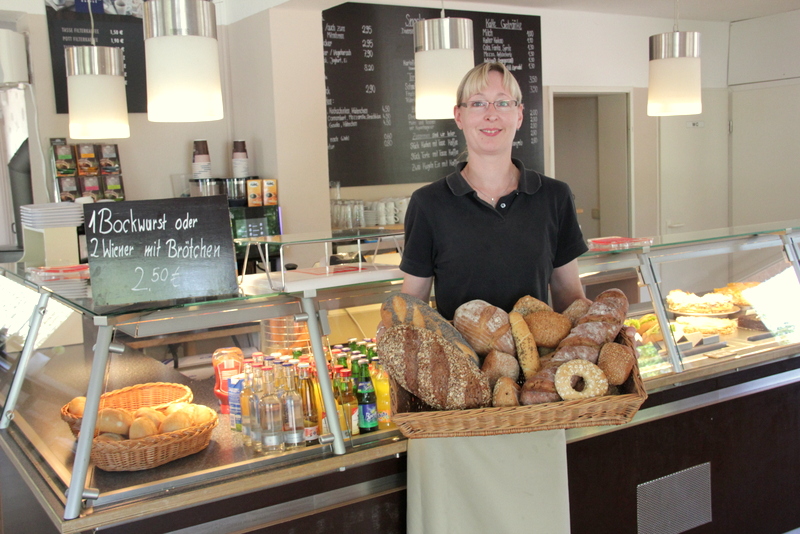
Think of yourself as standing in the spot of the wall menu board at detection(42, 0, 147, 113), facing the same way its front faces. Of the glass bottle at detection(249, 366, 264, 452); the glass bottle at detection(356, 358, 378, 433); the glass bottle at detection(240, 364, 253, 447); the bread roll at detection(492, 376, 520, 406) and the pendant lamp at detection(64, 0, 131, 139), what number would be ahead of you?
5

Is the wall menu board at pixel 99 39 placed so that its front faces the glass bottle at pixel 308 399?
yes

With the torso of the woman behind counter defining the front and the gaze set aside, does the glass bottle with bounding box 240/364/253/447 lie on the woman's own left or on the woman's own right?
on the woman's own right

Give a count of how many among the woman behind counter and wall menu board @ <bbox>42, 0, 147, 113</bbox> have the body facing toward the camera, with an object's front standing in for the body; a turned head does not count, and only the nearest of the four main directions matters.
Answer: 2

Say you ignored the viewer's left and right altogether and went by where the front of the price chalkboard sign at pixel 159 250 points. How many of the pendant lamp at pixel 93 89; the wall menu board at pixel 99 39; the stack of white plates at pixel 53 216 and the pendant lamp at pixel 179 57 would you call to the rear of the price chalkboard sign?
4

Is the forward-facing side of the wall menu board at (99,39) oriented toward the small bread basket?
yes

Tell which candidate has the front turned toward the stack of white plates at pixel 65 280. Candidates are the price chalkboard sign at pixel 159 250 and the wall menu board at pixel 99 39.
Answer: the wall menu board

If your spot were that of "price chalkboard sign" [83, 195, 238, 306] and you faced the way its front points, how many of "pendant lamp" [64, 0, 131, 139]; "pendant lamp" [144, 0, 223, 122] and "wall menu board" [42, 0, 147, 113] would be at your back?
3

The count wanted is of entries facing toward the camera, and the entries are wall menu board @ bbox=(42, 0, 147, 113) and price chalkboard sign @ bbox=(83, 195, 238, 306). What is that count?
2

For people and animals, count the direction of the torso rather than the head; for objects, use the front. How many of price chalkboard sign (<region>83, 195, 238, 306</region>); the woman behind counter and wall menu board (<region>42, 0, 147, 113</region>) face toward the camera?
3

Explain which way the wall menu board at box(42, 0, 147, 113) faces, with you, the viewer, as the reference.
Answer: facing the viewer

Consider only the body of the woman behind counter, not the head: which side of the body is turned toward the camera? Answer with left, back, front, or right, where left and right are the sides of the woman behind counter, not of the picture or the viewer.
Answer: front
